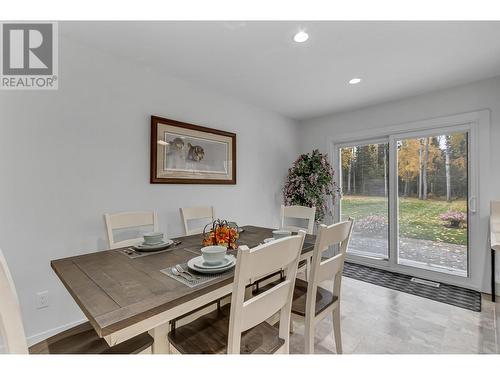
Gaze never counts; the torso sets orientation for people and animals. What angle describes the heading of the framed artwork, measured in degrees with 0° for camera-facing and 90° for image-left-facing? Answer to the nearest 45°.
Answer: approximately 315°

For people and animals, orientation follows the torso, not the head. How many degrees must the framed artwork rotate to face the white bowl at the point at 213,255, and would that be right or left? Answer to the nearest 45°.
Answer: approximately 45° to its right

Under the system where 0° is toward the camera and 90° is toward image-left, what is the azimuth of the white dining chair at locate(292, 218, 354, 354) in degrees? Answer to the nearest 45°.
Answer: approximately 135°

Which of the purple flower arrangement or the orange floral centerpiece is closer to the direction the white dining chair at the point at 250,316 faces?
the orange floral centerpiece

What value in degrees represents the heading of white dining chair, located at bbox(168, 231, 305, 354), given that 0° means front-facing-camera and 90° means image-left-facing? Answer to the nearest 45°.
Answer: approximately 135°
